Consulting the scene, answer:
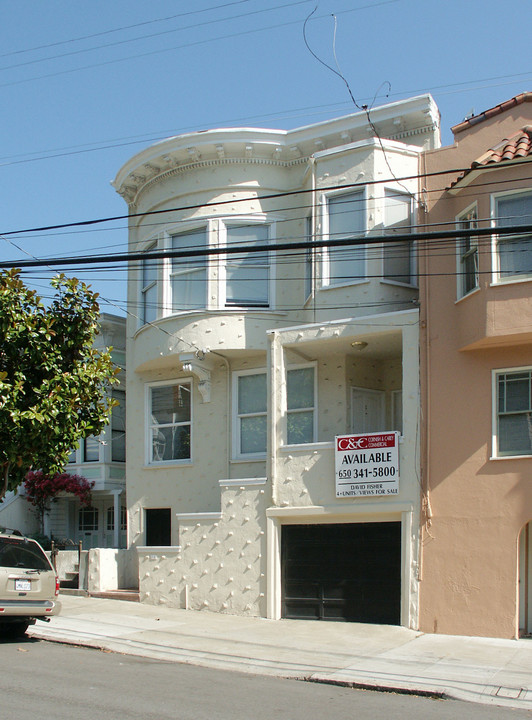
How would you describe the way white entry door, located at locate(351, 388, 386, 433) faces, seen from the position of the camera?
facing the viewer

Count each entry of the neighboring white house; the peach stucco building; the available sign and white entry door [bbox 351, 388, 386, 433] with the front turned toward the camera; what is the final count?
4

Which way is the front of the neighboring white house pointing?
toward the camera

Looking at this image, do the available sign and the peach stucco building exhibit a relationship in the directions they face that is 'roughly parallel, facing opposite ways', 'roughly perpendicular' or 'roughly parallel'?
roughly parallel

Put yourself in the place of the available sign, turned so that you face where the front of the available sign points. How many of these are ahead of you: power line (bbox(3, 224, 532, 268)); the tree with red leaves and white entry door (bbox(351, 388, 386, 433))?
1

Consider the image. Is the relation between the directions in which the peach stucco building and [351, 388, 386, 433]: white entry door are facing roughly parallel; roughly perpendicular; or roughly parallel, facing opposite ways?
roughly parallel

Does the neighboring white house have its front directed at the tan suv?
yes

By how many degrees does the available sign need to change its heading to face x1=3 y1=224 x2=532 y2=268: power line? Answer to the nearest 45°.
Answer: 0° — it already faces it

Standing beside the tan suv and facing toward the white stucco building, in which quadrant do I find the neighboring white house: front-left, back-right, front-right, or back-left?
front-left

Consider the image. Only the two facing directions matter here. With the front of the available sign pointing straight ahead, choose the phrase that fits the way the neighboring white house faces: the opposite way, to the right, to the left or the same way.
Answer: the same way

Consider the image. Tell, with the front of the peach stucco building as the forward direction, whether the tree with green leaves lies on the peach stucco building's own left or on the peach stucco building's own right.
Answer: on the peach stucco building's own right

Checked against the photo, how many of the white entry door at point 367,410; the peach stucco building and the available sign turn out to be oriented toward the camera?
3

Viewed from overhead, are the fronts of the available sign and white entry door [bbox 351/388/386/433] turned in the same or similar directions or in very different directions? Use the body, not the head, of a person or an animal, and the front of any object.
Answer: same or similar directions

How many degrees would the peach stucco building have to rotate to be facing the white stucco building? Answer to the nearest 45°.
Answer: approximately 135° to its right

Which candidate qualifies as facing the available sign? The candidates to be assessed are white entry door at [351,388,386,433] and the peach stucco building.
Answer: the white entry door
